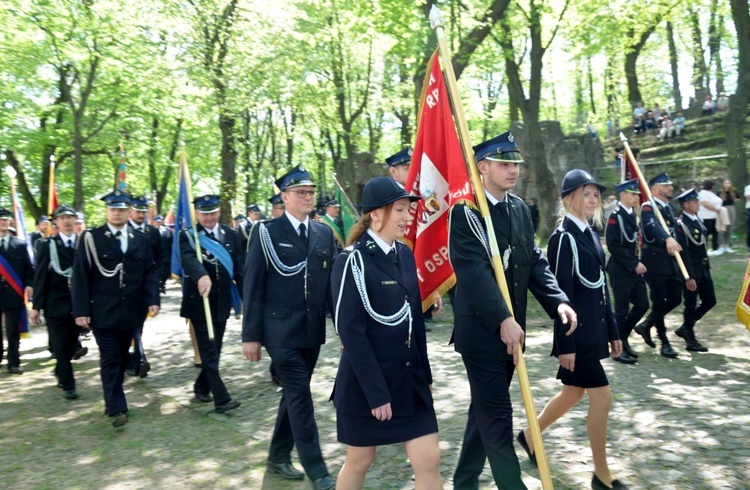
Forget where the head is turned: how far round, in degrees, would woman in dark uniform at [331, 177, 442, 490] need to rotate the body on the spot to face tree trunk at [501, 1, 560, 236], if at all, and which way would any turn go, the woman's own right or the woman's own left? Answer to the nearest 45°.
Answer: approximately 135° to the woman's own left

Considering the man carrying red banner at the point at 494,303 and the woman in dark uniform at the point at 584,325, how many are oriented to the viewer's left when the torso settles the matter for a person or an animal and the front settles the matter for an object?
0

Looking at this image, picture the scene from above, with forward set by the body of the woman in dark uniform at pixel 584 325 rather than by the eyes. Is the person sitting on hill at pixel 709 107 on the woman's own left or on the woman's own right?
on the woman's own left

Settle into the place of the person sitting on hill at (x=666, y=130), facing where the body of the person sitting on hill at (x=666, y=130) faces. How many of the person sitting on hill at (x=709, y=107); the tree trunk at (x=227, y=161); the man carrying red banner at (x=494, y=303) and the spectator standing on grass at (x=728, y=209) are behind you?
1

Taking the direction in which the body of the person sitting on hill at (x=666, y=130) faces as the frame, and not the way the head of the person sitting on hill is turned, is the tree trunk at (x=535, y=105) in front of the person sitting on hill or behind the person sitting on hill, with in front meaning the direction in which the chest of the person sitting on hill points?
in front

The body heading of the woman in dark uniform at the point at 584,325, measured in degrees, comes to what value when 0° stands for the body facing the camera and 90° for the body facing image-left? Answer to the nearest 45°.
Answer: approximately 315°

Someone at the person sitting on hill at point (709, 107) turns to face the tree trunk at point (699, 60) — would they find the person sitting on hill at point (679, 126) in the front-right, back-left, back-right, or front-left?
back-left

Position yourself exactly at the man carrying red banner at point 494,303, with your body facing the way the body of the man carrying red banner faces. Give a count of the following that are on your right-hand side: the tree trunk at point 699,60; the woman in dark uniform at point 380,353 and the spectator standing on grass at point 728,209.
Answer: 1

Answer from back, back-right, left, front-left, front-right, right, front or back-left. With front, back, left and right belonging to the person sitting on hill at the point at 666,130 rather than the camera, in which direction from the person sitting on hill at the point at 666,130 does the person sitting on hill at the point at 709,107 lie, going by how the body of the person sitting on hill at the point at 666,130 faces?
back
